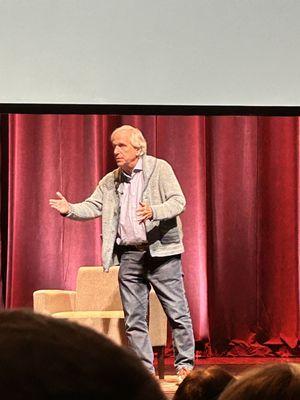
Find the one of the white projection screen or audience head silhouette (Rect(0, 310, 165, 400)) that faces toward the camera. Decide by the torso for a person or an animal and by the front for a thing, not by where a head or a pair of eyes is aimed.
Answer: the white projection screen

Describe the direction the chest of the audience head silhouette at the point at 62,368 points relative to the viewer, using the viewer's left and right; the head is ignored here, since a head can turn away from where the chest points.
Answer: facing away from the viewer

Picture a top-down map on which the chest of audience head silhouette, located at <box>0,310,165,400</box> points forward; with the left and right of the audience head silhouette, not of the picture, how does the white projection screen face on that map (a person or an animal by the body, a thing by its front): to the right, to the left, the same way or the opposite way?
the opposite way

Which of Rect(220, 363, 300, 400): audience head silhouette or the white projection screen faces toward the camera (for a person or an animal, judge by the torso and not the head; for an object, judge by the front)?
the white projection screen

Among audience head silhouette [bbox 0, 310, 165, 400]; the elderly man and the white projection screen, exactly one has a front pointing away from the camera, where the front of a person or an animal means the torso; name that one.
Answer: the audience head silhouette

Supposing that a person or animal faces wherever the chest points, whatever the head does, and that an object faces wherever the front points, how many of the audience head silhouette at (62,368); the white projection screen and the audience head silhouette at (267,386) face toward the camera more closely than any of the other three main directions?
1

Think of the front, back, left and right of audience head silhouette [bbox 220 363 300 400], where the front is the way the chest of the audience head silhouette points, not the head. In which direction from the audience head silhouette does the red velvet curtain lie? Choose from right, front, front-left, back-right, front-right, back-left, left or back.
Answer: front

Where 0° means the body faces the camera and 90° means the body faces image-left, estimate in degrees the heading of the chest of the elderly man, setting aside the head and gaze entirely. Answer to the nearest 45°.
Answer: approximately 45°

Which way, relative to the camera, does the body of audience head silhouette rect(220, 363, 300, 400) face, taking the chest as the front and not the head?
away from the camera

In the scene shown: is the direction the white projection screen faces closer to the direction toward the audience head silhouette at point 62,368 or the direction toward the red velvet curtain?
the audience head silhouette

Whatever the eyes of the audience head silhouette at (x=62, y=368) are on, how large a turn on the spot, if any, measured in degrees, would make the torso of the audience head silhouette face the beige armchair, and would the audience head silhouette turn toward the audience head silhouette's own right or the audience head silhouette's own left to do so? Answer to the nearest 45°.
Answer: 0° — they already face it

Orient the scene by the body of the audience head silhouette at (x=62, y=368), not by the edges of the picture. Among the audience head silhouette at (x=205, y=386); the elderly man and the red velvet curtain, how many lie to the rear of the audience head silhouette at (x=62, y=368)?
0

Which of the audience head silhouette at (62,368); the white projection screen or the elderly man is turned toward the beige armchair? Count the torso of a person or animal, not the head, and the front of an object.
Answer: the audience head silhouette

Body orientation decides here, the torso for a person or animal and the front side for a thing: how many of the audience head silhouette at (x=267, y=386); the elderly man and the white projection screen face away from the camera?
1

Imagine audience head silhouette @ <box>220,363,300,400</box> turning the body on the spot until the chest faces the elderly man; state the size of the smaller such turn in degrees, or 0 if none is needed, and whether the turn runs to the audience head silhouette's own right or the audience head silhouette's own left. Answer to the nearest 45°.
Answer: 0° — they already face them

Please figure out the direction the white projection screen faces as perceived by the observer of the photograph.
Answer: facing the viewer
